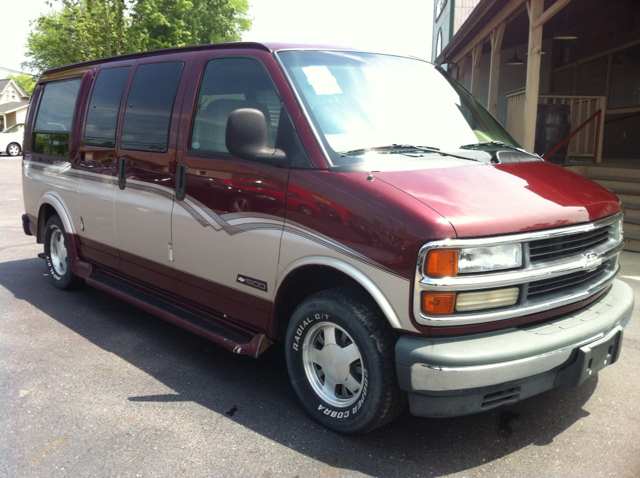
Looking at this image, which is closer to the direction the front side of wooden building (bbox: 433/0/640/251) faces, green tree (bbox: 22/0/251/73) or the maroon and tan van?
the maroon and tan van

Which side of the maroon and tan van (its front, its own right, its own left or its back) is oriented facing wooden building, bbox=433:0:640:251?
left

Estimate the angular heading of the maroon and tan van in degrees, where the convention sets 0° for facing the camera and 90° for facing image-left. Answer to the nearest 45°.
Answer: approximately 315°

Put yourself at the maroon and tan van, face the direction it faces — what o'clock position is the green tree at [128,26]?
The green tree is roughly at 7 o'clock from the maroon and tan van.

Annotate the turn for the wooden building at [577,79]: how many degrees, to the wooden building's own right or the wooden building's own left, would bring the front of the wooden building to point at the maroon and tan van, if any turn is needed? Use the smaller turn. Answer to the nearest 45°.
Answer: approximately 45° to the wooden building's own left

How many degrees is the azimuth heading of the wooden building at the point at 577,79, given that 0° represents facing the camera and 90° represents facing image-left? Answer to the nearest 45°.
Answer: approximately 45°

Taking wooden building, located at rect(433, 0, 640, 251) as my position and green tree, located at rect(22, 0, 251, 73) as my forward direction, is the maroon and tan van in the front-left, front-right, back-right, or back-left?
back-left
